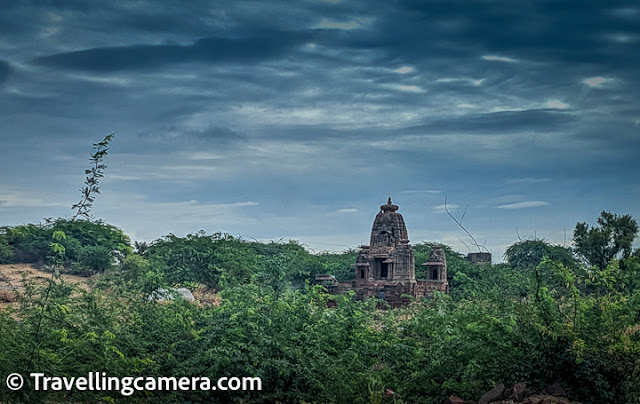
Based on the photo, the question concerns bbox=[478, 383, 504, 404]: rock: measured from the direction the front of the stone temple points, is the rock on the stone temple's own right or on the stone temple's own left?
on the stone temple's own left

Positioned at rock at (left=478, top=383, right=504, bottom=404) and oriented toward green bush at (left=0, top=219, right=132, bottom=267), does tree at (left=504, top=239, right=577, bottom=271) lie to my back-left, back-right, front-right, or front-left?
front-right

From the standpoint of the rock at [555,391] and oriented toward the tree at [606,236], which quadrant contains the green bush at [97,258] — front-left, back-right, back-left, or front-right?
front-left

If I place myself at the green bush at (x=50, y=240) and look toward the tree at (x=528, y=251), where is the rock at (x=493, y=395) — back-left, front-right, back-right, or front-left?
front-right

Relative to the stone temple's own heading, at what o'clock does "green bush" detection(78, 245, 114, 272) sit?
The green bush is roughly at 2 o'clock from the stone temple.

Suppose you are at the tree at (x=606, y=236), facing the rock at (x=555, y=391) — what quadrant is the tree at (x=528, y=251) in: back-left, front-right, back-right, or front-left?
back-right

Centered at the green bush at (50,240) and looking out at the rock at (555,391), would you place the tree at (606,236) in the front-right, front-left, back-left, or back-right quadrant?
front-left

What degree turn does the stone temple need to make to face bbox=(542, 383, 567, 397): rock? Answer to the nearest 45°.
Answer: approximately 45° to its left

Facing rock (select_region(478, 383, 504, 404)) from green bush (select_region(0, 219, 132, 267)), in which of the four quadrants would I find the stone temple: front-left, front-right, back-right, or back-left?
front-left

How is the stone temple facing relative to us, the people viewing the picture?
facing the viewer and to the left of the viewer

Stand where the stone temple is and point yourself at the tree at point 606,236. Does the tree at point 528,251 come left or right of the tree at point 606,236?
left
